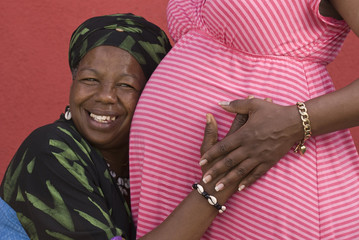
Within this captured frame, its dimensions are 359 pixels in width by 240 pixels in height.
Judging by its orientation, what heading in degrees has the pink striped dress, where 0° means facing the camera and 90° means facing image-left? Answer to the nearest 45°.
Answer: approximately 45°

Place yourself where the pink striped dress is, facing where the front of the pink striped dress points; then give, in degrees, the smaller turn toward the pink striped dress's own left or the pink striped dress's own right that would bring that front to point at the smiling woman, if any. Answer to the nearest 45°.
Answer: approximately 45° to the pink striped dress's own right

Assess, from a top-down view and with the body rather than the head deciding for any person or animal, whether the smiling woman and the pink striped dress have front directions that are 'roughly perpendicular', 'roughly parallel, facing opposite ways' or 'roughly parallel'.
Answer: roughly perpendicular

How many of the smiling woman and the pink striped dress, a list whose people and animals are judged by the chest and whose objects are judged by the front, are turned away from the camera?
0

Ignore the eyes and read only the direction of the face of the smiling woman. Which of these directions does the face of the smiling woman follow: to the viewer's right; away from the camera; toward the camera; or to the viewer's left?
toward the camera

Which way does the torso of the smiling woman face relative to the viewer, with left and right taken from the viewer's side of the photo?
facing the viewer and to the right of the viewer
